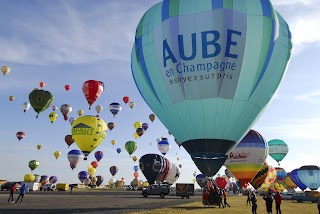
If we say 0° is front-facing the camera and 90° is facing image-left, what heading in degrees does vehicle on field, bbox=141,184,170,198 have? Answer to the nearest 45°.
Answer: approximately 90°

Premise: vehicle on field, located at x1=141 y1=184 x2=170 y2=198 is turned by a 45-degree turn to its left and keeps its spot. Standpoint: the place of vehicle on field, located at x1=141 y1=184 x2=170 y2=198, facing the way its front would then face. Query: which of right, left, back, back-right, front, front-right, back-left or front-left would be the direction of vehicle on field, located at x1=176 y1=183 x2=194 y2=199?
back-left

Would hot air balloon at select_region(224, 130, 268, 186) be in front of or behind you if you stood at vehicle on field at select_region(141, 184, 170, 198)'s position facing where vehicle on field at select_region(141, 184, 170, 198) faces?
behind
